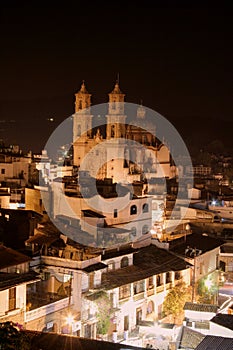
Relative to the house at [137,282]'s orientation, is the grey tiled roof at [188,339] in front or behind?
in front

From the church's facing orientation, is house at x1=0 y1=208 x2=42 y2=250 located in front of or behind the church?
in front

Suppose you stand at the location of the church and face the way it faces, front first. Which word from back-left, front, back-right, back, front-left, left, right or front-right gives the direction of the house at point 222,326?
front-left

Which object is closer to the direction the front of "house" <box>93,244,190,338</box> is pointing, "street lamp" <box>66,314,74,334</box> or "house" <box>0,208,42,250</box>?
the street lamp

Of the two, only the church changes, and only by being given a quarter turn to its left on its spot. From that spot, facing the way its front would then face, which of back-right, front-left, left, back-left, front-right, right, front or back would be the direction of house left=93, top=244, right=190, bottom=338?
front-right

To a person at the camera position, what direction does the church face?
facing the viewer and to the left of the viewer

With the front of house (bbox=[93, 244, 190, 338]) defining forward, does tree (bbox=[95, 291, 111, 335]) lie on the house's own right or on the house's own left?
on the house's own right

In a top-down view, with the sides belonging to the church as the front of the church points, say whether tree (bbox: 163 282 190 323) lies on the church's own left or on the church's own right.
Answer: on the church's own left

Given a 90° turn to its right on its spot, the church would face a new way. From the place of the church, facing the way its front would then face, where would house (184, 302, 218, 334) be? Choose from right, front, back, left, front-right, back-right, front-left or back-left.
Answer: back-left

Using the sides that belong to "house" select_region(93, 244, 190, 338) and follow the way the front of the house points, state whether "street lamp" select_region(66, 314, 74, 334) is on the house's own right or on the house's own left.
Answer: on the house's own right

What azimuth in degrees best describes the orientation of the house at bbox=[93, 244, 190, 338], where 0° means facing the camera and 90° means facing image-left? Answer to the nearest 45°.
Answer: approximately 315°

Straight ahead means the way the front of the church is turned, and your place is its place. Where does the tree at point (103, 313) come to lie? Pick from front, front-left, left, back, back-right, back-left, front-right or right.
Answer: front-left
